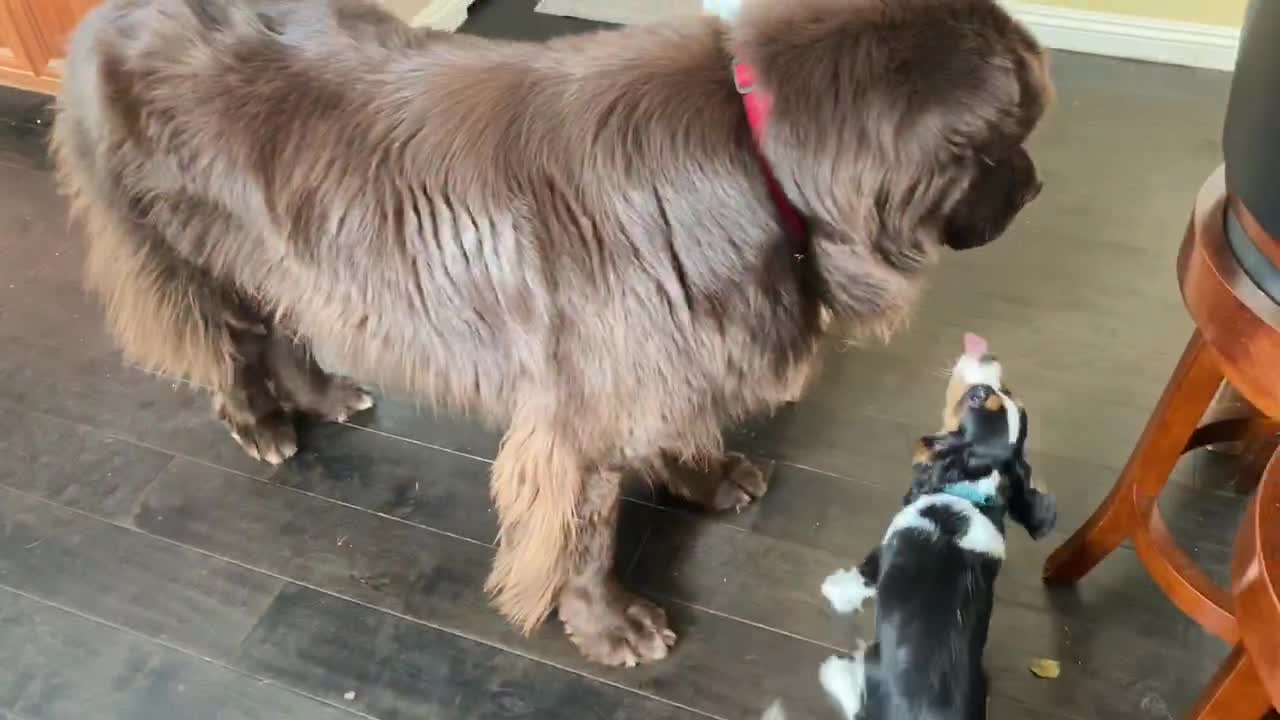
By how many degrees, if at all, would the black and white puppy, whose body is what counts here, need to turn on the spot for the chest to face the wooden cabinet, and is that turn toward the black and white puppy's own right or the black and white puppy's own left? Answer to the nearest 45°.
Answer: approximately 45° to the black and white puppy's own left

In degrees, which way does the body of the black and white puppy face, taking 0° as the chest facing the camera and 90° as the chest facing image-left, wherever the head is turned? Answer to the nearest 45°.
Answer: approximately 180°
